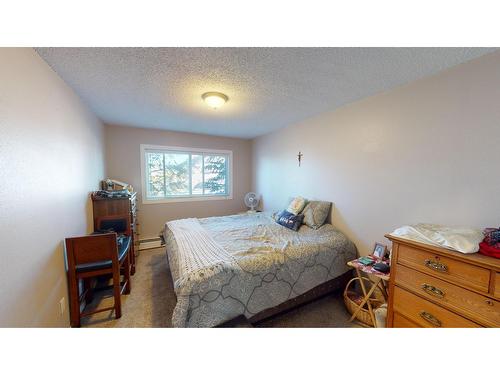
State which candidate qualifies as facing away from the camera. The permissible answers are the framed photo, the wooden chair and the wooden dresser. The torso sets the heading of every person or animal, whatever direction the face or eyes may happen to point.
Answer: the wooden chair

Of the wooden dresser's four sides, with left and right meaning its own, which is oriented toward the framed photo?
right

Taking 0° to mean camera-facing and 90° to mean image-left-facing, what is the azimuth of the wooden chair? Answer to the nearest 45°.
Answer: approximately 180°

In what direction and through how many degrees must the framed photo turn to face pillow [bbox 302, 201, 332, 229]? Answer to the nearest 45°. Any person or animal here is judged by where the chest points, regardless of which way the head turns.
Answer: approximately 135° to its right

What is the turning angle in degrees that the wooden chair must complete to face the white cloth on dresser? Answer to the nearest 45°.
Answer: approximately 135° to its right

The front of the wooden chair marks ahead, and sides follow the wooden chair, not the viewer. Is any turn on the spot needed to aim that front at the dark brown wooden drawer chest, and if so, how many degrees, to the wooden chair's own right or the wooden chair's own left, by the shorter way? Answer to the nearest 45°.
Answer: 0° — it already faces it

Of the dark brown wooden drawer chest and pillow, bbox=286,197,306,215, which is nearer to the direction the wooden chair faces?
the dark brown wooden drawer chest

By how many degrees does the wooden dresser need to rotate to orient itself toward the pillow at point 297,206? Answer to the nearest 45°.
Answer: approximately 90° to its right

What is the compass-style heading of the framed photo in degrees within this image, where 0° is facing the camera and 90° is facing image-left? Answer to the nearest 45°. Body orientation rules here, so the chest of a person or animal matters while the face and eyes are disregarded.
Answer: approximately 45°

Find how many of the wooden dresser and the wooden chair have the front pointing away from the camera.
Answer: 1

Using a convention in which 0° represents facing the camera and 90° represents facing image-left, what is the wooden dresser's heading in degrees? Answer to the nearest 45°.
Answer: approximately 45°
